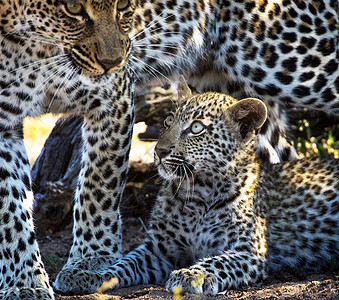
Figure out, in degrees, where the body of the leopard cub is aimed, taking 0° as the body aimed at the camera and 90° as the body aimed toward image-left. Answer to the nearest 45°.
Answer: approximately 45°

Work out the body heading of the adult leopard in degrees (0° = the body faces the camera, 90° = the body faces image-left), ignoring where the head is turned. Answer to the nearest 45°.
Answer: approximately 45°

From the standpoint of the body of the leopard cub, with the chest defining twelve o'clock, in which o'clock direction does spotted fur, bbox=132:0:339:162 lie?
The spotted fur is roughly at 5 o'clock from the leopard cub.
